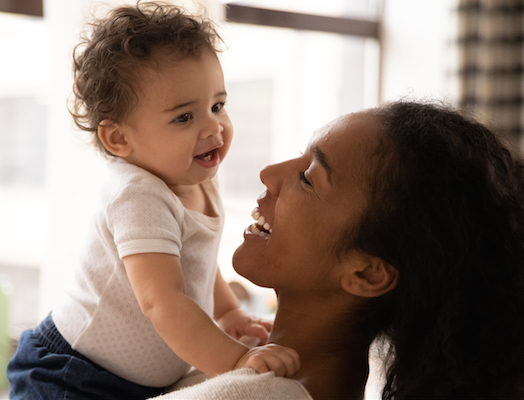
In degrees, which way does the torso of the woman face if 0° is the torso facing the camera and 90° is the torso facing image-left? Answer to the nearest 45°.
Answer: approximately 90°

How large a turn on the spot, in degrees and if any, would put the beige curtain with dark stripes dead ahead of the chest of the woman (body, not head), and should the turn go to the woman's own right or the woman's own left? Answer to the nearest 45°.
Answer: approximately 90° to the woman's own right

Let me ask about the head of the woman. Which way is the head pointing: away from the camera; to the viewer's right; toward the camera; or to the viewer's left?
to the viewer's left

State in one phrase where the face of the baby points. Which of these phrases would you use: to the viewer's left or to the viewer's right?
to the viewer's right
